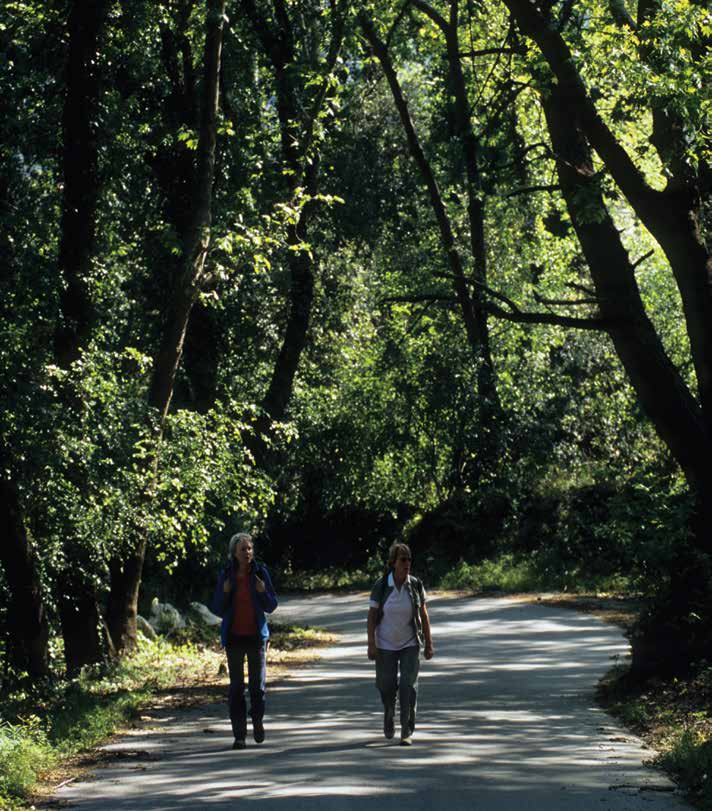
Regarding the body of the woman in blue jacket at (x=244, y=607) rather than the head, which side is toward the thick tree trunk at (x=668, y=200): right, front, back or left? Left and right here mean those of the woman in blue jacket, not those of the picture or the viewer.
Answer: left

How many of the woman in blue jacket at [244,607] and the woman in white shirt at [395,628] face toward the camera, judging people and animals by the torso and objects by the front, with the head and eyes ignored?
2

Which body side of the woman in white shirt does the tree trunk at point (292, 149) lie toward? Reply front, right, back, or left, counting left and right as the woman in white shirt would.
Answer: back

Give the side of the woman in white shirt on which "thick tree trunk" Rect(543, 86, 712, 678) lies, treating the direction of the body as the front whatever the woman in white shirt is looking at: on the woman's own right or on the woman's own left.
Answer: on the woman's own left

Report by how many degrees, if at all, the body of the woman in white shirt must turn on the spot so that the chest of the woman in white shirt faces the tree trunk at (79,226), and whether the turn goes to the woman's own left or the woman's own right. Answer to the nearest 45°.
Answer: approximately 135° to the woman's own right

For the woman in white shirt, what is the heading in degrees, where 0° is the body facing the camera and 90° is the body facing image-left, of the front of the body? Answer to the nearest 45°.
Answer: approximately 0°

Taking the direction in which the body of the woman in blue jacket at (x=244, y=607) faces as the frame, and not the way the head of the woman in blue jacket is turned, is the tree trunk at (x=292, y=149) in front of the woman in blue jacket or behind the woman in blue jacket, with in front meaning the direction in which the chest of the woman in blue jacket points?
behind

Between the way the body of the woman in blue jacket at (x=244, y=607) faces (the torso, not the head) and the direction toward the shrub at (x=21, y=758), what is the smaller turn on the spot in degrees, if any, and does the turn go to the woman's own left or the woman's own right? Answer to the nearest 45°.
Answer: approximately 45° to the woman's own right
